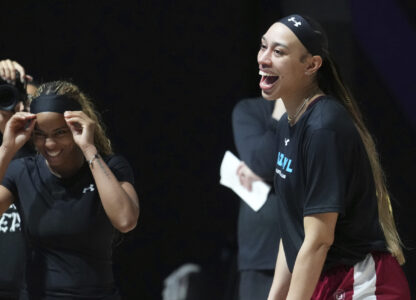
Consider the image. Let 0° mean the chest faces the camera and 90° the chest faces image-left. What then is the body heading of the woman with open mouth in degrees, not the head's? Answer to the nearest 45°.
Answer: approximately 45°

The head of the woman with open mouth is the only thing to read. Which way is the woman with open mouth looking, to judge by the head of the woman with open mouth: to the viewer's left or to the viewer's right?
to the viewer's left

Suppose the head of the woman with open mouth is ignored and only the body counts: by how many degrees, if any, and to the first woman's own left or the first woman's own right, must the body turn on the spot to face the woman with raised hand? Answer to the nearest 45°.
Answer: approximately 45° to the first woman's own right
